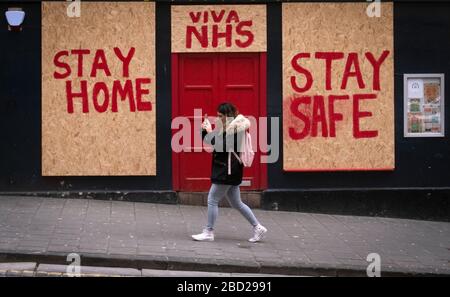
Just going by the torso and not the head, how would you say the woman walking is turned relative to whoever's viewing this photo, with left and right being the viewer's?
facing to the left of the viewer

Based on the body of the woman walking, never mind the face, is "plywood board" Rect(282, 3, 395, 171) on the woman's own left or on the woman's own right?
on the woman's own right

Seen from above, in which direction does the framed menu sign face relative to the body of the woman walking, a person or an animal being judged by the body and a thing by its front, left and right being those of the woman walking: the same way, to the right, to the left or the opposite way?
to the left

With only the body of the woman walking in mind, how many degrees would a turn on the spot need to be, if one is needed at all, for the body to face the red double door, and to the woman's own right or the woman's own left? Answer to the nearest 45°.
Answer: approximately 90° to the woman's own right

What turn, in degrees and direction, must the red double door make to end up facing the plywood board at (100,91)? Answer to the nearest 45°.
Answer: approximately 90° to its right

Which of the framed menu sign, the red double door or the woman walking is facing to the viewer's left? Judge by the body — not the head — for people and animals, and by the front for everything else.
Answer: the woman walking

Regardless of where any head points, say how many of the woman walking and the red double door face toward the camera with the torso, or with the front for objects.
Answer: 1

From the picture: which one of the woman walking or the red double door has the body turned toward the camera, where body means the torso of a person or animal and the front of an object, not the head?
the red double door

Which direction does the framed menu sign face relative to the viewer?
toward the camera

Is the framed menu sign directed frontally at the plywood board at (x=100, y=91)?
no

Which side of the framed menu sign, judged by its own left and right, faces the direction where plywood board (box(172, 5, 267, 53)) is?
right

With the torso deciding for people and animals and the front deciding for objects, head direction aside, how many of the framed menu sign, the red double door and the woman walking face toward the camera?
2

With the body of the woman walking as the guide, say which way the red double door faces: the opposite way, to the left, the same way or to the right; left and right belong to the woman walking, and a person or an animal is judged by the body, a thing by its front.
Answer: to the left

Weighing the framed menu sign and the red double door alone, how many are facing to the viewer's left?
0

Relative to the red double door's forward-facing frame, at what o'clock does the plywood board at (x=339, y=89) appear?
The plywood board is roughly at 9 o'clock from the red double door.

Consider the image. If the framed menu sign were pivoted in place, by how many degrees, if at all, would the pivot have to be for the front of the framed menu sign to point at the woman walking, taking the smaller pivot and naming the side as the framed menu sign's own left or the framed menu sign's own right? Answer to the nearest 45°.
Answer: approximately 45° to the framed menu sign's own right

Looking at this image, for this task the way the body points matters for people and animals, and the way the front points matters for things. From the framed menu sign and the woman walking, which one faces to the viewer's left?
the woman walking

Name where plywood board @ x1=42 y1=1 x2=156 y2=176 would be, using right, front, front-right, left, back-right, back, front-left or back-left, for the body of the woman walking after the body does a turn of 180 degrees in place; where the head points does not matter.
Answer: back-left

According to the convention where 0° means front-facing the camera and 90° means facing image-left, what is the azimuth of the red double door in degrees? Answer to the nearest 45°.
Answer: approximately 0°
